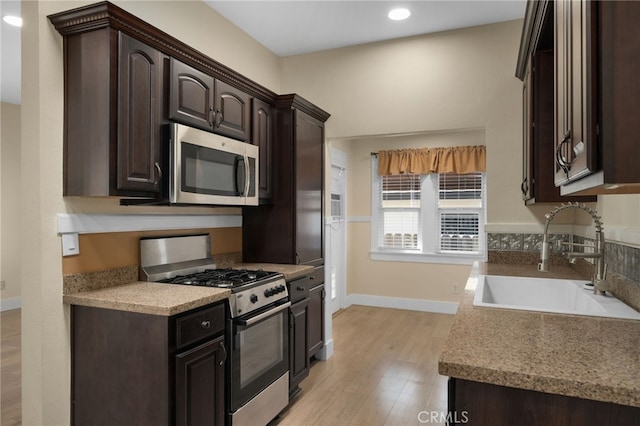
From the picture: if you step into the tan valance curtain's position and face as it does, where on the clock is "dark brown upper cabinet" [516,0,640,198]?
The dark brown upper cabinet is roughly at 12 o'clock from the tan valance curtain.

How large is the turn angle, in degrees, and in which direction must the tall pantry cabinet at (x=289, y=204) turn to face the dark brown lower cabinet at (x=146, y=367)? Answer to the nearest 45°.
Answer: approximately 90° to its right

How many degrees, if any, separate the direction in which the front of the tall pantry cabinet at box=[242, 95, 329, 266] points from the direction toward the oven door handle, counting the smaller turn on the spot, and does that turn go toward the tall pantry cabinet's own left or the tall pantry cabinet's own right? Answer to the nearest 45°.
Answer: approximately 45° to the tall pantry cabinet's own right

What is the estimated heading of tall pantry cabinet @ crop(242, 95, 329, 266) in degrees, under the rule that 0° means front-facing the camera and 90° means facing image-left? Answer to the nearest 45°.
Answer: approximately 315°

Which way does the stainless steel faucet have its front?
to the viewer's left
